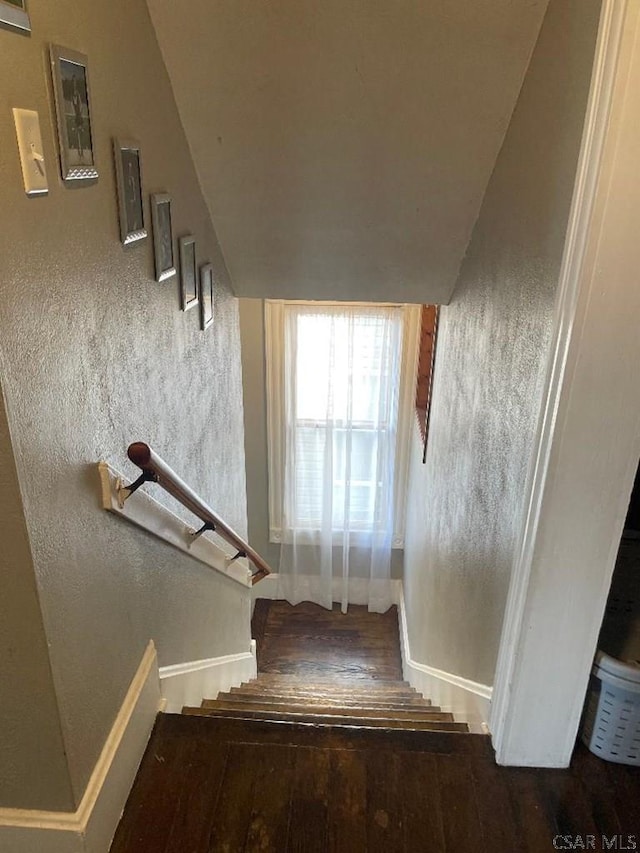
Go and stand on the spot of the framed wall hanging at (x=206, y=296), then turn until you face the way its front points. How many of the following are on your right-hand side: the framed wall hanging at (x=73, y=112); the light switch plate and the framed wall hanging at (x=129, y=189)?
3

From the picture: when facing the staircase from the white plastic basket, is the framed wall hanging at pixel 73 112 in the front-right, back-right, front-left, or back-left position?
front-left

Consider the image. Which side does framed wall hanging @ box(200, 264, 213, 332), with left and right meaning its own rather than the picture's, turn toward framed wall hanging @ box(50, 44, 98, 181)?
right

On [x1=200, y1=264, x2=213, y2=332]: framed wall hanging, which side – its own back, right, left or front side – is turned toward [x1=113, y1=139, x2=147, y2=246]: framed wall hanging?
right

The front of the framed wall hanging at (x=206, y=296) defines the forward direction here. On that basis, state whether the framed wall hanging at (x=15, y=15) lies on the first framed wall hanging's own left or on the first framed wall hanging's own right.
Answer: on the first framed wall hanging's own right

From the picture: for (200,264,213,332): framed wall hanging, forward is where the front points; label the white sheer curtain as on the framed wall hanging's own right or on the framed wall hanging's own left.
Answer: on the framed wall hanging's own left

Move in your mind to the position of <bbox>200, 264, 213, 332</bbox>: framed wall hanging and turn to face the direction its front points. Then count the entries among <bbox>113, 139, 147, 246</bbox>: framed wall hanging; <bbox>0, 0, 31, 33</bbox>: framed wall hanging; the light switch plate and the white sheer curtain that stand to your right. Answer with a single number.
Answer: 3

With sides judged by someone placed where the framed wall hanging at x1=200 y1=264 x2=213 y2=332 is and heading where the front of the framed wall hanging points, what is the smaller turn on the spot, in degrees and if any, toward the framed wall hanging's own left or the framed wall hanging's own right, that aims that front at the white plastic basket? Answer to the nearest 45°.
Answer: approximately 45° to the framed wall hanging's own right

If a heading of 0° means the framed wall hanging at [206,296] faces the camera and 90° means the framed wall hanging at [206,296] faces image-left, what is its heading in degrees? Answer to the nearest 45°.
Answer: approximately 270°

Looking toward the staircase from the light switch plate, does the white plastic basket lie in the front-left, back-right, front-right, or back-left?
front-right

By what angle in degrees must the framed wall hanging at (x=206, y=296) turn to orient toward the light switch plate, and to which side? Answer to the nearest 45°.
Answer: approximately 90° to its right
